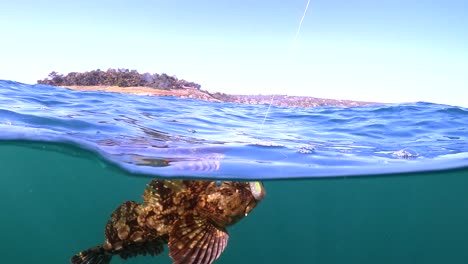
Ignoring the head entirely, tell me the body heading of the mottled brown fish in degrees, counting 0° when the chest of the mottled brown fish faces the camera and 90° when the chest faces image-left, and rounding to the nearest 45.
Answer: approximately 270°
